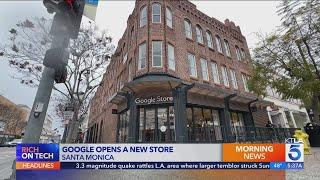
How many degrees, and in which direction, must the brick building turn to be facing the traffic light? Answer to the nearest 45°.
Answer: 0° — it already faces it

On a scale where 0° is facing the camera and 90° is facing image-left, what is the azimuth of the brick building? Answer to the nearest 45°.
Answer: approximately 0°

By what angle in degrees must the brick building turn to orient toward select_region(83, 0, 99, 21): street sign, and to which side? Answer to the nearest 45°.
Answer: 0° — it already faces it

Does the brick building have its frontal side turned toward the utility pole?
yes
